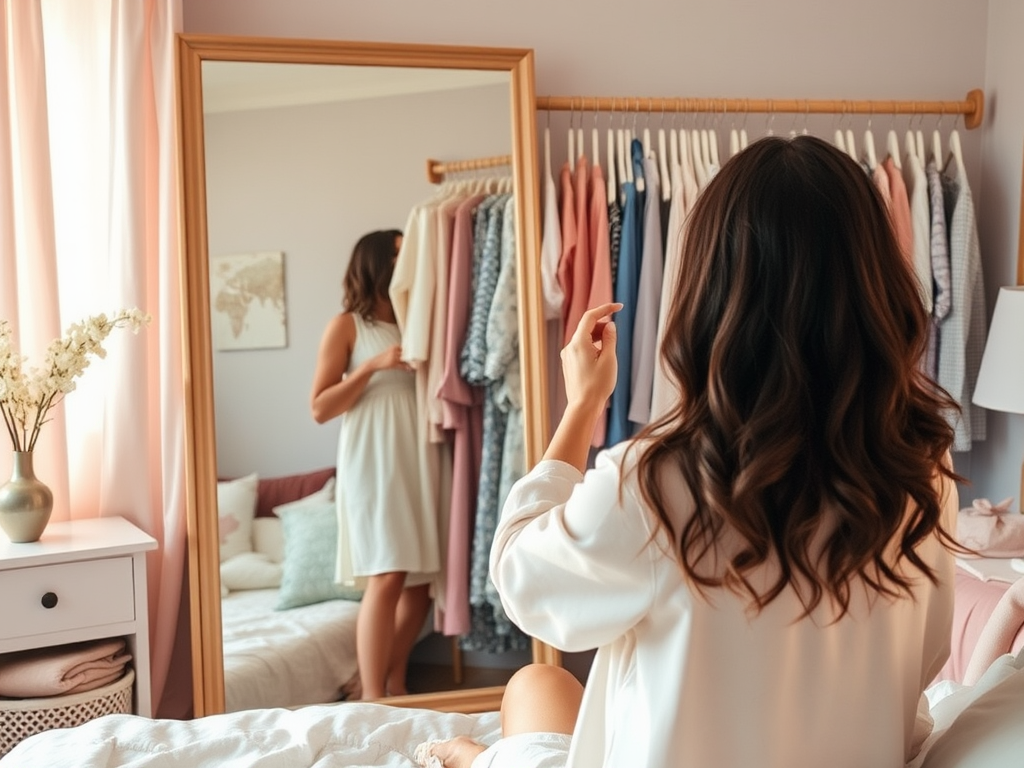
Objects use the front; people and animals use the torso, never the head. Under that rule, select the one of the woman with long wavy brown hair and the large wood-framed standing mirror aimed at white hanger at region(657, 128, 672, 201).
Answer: the woman with long wavy brown hair

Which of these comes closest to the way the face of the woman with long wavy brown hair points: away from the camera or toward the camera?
away from the camera

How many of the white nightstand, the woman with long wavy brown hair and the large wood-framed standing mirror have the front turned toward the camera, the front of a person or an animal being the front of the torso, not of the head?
2

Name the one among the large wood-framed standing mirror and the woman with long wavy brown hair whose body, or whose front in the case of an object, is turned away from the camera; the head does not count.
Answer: the woman with long wavy brown hair

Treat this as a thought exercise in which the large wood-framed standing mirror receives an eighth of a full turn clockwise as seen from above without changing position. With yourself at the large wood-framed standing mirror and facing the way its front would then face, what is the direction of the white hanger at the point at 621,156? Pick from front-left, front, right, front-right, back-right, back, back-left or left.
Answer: back-left

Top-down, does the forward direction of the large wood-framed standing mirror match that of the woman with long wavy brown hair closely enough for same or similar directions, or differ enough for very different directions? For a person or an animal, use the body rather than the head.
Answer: very different directions

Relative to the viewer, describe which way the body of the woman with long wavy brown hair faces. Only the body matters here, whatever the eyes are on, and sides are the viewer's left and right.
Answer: facing away from the viewer

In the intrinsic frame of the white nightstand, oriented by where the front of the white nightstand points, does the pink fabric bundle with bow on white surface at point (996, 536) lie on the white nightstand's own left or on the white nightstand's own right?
on the white nightstand's own left

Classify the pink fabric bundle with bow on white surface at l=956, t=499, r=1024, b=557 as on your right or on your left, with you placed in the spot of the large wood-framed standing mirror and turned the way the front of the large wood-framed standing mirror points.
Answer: on your left

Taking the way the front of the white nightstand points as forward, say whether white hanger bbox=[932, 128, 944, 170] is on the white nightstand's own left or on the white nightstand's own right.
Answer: on the white nightstand's own left

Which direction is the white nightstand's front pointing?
toward the camera
